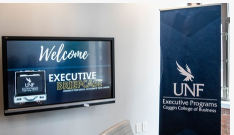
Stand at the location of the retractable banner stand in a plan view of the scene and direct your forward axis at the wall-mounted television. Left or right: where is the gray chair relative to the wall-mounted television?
left

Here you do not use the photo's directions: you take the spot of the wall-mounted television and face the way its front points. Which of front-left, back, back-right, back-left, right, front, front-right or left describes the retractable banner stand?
front-left

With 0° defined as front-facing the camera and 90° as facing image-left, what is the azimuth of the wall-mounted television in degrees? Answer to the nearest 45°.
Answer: approximately 315°

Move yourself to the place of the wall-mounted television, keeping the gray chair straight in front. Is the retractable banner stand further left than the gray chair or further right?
left

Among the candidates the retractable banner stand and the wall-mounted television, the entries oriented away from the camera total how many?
0

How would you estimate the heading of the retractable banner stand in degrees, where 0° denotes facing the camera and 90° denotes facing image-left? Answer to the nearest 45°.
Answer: approximately 45°

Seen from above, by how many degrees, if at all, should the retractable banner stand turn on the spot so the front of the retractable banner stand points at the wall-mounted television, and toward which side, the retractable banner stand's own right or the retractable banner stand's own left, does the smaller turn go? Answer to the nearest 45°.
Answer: approximately 45° to the retractable banner stand's own right

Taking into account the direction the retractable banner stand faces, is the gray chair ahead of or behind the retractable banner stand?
ahead

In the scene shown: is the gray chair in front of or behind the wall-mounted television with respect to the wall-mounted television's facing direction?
in front
